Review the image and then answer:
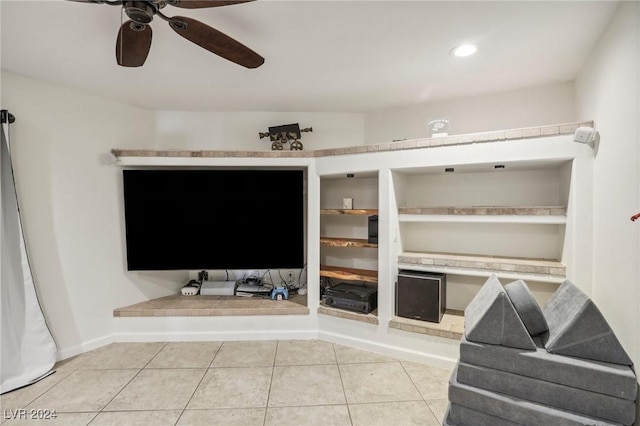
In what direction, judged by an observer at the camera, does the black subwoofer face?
facing the viewer

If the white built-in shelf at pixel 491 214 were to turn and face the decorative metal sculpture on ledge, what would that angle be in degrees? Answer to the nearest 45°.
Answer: approximately 90° to its right

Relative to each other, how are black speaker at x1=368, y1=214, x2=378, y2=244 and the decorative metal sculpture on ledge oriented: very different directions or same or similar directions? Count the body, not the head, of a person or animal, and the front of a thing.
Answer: same or similar directions

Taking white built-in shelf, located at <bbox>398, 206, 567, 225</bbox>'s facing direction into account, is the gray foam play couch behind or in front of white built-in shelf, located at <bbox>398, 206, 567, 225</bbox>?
in front

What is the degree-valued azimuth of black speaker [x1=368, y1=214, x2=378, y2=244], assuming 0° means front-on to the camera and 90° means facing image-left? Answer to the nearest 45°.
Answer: approximately 0°

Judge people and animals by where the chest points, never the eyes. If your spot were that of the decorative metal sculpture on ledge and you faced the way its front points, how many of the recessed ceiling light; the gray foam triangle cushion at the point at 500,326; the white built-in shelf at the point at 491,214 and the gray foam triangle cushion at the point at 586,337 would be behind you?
0

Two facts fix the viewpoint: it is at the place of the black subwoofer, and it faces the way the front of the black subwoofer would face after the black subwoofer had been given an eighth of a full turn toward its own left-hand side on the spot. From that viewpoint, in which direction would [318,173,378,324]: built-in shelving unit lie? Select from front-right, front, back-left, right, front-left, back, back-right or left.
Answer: back

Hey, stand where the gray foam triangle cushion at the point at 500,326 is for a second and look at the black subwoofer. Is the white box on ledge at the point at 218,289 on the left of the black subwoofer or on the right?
left

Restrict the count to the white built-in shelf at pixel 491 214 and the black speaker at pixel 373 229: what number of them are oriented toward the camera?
2

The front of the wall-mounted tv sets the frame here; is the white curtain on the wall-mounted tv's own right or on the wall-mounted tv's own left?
on the wall-mounted tv's own right

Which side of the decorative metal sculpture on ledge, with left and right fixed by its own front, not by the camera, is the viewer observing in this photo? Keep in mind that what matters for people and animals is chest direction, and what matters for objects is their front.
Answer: front

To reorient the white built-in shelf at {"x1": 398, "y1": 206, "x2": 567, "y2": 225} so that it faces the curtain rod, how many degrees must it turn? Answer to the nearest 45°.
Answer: approximately 45° to its right

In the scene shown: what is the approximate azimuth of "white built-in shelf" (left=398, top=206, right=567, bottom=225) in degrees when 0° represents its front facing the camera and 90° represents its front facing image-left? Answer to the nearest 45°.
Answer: approximately 0°

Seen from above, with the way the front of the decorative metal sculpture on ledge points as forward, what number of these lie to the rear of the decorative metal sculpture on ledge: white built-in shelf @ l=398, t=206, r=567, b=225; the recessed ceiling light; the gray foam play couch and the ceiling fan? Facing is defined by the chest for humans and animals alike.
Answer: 0
